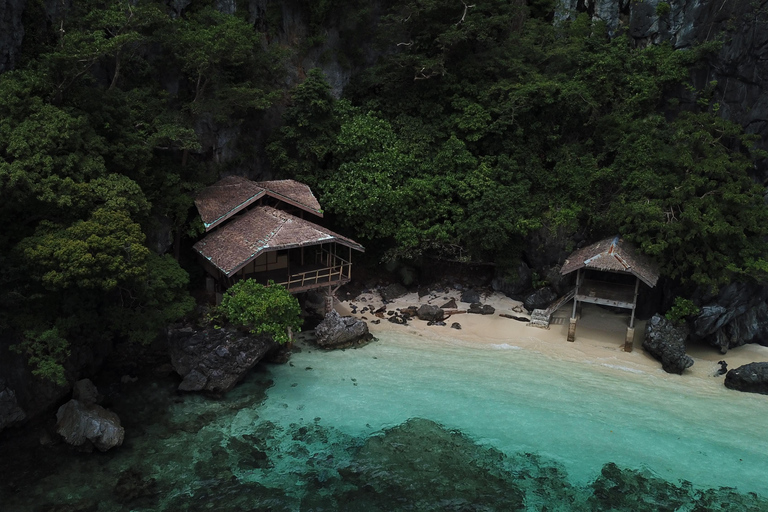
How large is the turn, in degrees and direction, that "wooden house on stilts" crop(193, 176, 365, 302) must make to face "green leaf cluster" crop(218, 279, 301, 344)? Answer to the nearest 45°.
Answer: approximately 45° to its right

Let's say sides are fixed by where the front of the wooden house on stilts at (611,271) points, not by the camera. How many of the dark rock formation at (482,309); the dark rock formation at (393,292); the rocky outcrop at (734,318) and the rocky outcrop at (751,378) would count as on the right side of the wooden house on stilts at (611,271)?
2

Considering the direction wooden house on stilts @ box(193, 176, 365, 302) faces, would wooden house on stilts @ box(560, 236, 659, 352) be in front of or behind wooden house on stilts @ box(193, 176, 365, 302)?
in front

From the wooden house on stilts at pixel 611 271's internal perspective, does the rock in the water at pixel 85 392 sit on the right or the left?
on its right

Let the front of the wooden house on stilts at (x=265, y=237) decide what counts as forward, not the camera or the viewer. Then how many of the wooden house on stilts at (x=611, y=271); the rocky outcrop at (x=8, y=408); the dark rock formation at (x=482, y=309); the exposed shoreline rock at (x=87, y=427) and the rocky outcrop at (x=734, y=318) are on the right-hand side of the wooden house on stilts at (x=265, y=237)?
2

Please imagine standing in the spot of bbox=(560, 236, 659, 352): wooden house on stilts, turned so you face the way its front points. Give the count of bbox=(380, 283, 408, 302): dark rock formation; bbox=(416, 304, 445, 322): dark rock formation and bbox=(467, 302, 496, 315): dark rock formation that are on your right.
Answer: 3

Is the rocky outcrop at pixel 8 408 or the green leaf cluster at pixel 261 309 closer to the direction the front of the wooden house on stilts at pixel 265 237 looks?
the green leaf cluster

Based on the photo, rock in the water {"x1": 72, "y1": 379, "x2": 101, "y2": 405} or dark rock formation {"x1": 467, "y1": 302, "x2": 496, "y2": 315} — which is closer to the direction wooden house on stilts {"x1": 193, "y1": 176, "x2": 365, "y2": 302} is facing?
the dark rock formation

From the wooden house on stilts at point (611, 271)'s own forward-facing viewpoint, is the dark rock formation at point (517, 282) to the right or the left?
on its right

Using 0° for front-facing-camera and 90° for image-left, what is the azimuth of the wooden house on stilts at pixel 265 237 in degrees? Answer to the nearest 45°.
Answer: approximately 315°

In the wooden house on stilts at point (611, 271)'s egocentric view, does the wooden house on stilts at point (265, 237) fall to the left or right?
on its right

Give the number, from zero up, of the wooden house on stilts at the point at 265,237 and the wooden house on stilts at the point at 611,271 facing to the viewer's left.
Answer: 0
